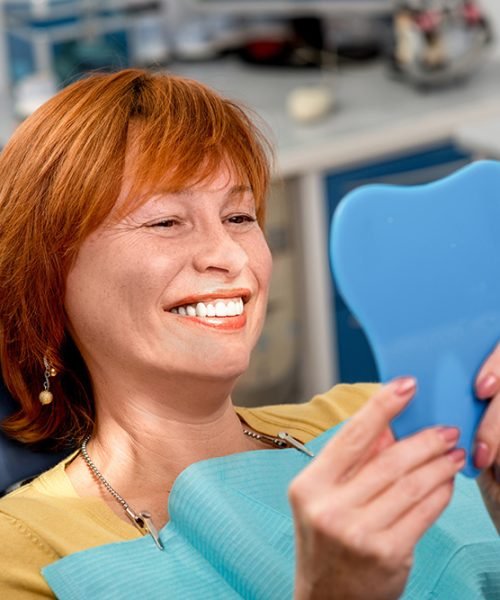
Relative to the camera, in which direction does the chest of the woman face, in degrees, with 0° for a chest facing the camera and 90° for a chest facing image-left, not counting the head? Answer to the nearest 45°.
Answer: approximately 315°

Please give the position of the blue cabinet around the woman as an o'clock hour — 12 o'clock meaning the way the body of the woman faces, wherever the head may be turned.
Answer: The blue cabinet is roughly at 8 o'clock from the woman.

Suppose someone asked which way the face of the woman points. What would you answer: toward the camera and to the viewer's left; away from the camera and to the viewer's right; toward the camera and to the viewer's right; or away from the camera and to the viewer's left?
toward the camera and to the viewer's right
